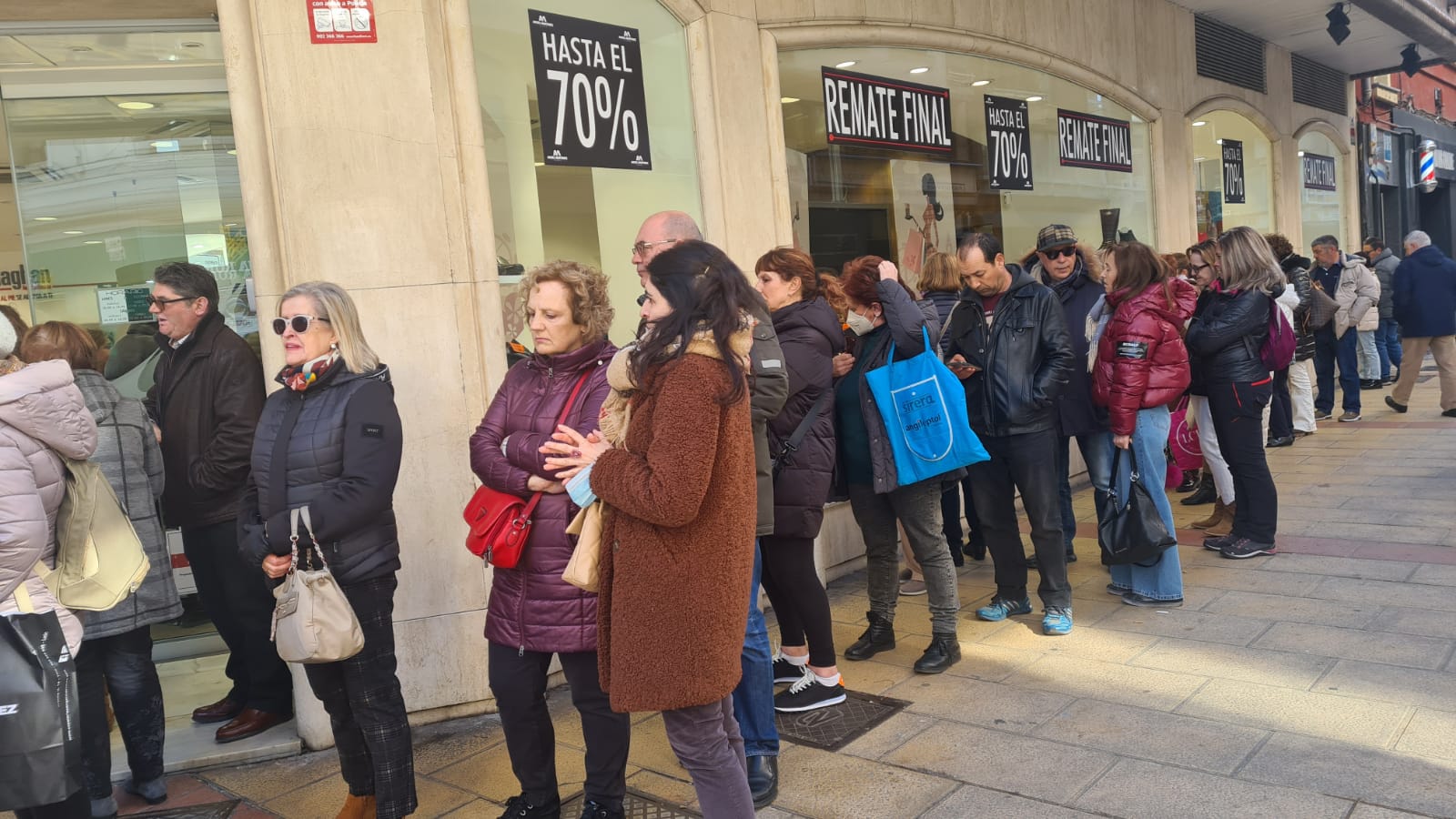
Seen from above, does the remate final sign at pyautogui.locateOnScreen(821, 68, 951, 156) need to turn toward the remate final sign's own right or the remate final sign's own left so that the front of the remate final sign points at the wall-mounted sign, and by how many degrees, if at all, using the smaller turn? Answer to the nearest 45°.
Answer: approximately 90° to the remate final sign's own right

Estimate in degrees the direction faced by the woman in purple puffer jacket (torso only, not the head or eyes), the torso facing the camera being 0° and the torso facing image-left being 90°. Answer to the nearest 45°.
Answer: approximately 45°

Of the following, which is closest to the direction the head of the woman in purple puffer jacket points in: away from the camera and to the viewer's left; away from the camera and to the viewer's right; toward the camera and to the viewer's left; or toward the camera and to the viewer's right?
toward the camera and to the viewer's left

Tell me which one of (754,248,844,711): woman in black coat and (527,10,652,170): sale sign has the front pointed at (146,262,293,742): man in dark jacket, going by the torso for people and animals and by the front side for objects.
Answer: the woman in black coat

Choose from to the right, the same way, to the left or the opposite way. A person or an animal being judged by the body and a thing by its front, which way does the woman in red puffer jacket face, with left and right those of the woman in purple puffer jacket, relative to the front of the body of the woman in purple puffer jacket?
to the right

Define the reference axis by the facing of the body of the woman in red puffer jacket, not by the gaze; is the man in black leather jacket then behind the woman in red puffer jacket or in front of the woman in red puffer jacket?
in front

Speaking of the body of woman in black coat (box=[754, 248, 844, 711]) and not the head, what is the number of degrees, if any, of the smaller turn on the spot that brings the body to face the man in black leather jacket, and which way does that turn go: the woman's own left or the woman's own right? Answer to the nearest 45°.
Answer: approximately 135° to the woman's own right

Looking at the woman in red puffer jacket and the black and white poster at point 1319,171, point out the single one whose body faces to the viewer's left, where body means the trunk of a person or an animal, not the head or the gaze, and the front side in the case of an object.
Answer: the woman in red puffer jacket

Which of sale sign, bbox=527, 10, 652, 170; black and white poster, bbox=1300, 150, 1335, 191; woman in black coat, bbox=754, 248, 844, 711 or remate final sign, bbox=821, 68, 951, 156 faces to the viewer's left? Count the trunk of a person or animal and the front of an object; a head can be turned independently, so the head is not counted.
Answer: the woman in black coat

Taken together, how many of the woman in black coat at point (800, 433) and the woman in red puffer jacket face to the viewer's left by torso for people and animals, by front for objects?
2

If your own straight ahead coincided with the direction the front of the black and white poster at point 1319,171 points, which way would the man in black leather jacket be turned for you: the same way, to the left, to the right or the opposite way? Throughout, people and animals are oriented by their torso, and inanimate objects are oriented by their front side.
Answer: to the right

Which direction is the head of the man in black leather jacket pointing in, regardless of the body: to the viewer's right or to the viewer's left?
to the viewer's left

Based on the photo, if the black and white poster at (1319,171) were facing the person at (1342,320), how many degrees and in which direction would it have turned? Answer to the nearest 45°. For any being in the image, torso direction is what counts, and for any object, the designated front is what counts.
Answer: approximately 45° to its right

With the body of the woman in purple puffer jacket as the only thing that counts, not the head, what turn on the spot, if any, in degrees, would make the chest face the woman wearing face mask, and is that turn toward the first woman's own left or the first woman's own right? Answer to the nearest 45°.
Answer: approximately 180°

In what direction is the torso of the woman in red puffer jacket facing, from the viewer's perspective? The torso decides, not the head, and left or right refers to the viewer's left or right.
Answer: facing to the left of the viewer

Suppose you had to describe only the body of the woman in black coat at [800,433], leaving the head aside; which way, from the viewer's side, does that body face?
to the viewer's left

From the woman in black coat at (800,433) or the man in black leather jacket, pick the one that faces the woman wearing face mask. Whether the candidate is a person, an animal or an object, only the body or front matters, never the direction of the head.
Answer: the man in black leather jacket

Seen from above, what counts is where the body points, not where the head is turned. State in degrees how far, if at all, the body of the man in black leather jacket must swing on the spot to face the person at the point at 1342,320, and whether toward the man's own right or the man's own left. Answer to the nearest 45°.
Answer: approximately 180°
